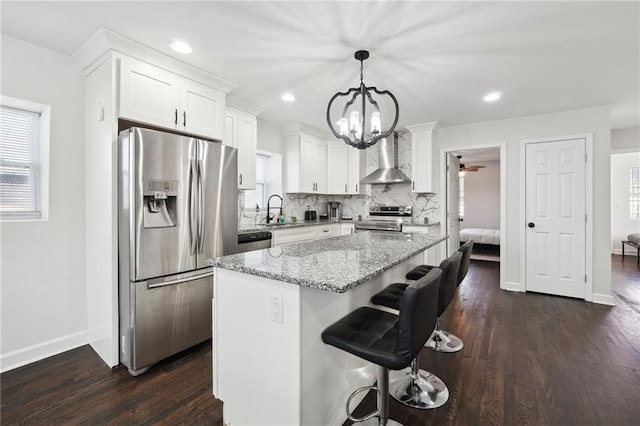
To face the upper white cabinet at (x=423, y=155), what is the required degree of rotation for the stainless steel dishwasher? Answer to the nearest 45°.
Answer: approximately 45° to its left

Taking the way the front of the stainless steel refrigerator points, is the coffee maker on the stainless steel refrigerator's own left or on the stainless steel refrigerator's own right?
on the stainless steel refrigerator's own left

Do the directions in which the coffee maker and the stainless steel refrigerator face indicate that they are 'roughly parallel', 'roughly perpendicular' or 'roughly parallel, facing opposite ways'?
roughly perpendicular

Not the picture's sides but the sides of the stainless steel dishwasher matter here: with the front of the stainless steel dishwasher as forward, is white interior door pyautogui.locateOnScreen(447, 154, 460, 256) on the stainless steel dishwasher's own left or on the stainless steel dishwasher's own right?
on the stainless steel dishwasher's own left

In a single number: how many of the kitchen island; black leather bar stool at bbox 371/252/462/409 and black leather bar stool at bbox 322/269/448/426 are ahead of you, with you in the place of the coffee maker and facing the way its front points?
3

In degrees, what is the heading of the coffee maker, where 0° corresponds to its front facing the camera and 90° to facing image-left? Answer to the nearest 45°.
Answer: approximately 0°

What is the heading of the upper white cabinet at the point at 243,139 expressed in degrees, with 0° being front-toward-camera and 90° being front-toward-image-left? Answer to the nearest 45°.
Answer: approximately 315°
